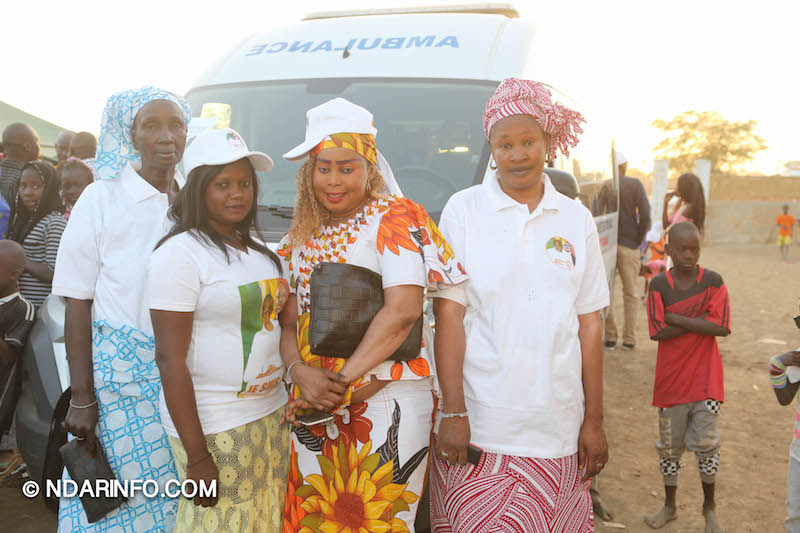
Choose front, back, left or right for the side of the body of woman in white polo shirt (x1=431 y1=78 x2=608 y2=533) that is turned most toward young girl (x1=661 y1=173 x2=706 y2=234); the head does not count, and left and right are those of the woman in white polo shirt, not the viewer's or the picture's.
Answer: back

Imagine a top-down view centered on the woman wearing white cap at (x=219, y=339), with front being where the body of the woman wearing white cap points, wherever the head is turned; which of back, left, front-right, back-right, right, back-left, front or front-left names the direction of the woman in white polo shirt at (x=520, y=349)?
front-left

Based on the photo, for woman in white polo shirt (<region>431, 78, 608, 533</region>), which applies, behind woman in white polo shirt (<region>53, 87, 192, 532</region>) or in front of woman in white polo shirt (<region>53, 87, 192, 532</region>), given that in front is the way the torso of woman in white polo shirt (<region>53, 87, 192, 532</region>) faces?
in front

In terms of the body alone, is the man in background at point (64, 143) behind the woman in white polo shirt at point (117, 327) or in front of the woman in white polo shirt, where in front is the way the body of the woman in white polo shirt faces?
behind

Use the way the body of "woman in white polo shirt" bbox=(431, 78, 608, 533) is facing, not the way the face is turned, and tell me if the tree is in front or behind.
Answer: behind

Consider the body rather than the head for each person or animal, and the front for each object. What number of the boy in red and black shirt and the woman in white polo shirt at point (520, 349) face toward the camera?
2

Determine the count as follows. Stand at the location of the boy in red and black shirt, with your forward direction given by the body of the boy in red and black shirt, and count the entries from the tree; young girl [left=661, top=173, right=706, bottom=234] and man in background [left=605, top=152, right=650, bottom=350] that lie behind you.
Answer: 3

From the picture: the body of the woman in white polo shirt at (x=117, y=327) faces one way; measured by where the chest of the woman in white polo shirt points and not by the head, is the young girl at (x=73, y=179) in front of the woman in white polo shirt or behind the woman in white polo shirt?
behind

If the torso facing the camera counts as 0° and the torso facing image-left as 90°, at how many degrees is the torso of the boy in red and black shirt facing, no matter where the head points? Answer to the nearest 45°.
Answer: approximately 0°
